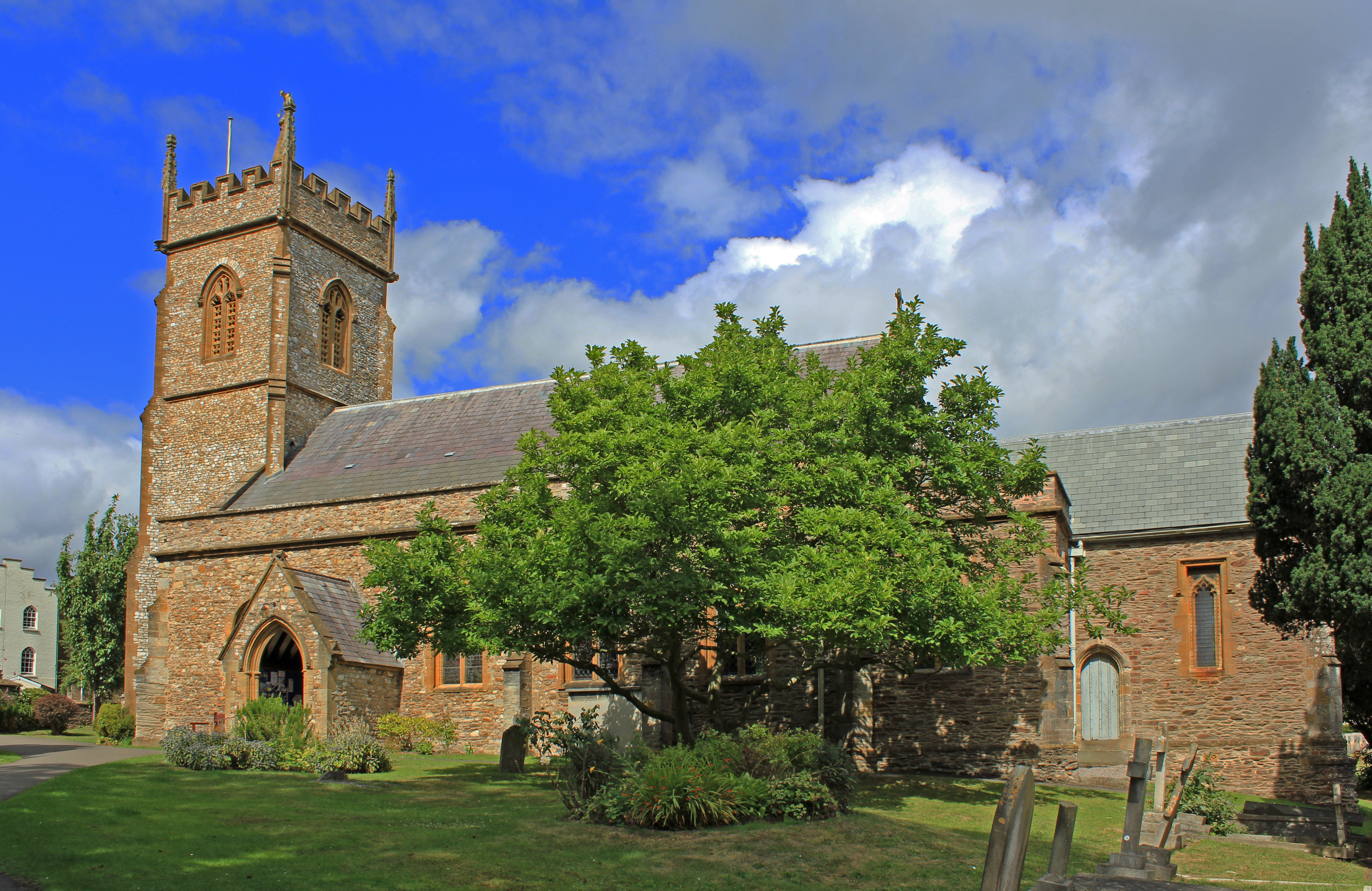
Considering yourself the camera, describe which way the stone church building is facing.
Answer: facing the viewer and to the left of the viewer
